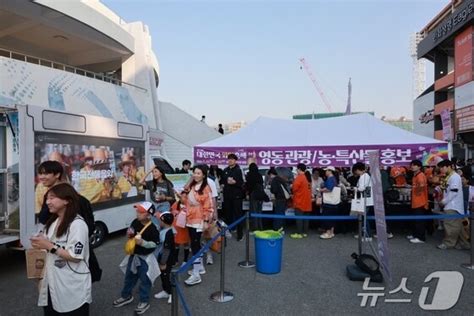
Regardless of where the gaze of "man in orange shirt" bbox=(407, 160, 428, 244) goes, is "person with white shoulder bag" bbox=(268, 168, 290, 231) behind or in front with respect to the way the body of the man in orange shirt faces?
in front

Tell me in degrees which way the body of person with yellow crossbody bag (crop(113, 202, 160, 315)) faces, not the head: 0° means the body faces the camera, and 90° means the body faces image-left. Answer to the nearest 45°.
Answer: approximately 45°
